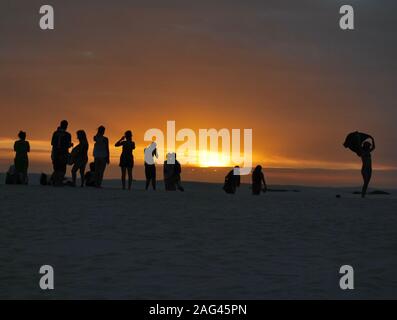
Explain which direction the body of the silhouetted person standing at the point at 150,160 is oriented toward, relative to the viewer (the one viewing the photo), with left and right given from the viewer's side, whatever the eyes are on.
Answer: facing away from the viewer and to the right of the viewer

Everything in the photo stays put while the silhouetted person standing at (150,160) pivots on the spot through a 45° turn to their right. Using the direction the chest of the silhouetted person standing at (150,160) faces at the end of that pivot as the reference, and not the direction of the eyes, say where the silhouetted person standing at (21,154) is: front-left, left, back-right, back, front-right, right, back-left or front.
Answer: back

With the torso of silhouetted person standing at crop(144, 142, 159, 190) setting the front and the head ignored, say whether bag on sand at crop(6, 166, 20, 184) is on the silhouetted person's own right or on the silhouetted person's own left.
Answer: on the silhouetted person's own left
